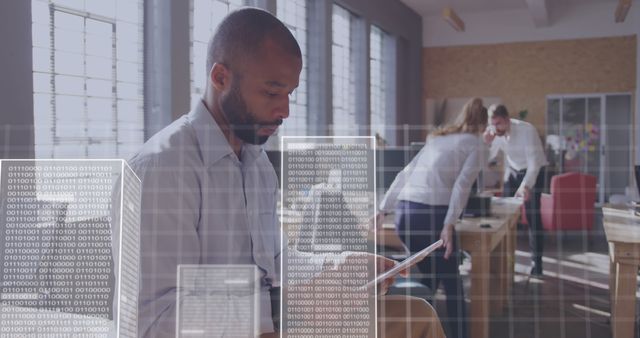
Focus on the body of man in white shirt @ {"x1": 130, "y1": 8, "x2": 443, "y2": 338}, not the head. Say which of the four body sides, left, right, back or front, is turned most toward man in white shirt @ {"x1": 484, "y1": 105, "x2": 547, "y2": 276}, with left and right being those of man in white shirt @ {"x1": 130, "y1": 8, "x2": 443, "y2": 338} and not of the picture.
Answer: left

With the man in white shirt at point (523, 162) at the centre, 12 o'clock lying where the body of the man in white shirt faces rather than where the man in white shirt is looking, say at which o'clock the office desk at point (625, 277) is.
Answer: The office desk is roughly at 10 o'clock from the man in white shirt.

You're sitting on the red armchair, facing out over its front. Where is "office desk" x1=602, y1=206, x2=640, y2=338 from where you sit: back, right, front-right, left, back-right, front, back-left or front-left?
back-left

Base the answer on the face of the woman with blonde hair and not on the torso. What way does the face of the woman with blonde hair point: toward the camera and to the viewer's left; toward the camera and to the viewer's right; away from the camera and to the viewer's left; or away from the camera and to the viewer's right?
away from the camera and to the viewer's right

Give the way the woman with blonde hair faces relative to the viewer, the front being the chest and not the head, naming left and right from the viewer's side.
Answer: facing away from the viewer and to the right of the viewer
